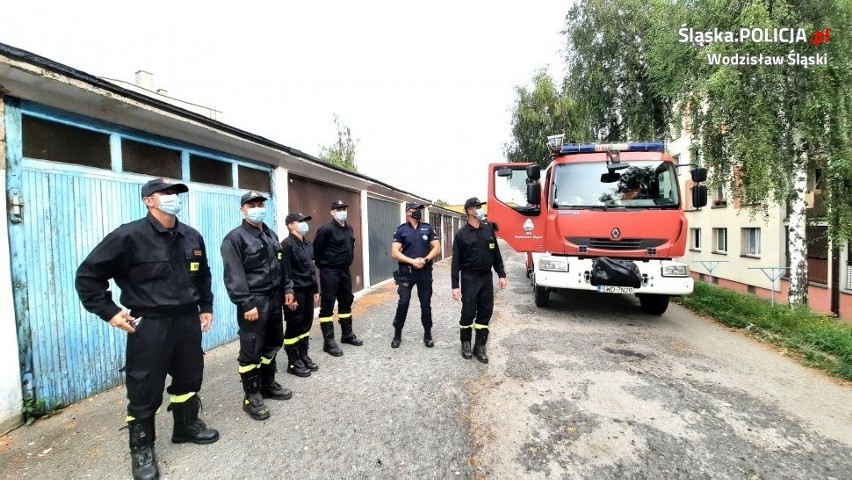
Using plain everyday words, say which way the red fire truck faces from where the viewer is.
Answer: facing the viewer

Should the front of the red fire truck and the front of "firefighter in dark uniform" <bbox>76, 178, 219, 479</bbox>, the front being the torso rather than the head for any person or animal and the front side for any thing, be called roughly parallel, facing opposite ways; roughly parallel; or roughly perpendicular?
roughly perpendicular

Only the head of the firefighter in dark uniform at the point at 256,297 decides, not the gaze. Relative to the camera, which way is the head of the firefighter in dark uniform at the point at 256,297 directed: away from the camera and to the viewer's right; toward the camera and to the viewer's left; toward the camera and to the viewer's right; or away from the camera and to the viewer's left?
toward the camera and to the viewer's right

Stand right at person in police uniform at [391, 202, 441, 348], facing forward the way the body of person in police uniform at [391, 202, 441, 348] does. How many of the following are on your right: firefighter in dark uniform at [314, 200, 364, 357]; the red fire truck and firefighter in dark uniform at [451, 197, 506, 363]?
1

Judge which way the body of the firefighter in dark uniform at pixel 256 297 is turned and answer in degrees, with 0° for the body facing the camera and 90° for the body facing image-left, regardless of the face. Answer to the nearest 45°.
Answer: approximately 315°

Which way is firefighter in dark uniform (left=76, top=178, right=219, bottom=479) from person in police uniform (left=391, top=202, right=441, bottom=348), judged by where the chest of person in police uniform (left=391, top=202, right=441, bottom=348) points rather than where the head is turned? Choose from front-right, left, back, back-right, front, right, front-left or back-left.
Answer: front-right

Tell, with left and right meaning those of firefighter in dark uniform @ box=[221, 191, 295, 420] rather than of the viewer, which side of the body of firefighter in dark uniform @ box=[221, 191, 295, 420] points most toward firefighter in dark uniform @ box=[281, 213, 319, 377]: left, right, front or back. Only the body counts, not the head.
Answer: left

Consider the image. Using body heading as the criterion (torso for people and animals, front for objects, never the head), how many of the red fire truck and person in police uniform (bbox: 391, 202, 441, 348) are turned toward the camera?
2

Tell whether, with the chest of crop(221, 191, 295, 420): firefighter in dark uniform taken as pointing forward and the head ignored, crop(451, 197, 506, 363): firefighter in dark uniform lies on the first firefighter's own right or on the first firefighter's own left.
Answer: on the first firefighter's own left

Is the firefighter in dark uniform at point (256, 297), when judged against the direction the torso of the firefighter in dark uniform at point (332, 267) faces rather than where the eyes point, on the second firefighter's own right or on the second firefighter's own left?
on the second firefighter's own right

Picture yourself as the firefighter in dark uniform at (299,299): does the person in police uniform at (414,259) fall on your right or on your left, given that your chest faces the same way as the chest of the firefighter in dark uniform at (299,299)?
on your left

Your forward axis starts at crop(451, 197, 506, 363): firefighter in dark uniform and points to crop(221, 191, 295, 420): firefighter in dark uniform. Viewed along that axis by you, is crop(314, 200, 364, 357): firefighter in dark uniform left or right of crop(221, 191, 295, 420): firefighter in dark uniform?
right

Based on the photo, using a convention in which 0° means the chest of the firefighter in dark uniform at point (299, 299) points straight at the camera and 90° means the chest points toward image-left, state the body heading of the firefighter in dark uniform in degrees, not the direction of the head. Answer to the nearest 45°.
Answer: approximately 315°

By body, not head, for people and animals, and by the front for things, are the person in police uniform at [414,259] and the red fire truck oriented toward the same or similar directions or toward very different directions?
same or similar directions

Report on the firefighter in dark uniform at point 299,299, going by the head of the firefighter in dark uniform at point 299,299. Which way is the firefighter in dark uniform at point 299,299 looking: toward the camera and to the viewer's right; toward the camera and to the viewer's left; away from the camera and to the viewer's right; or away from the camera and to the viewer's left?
toward the camera and to the viewer's right
